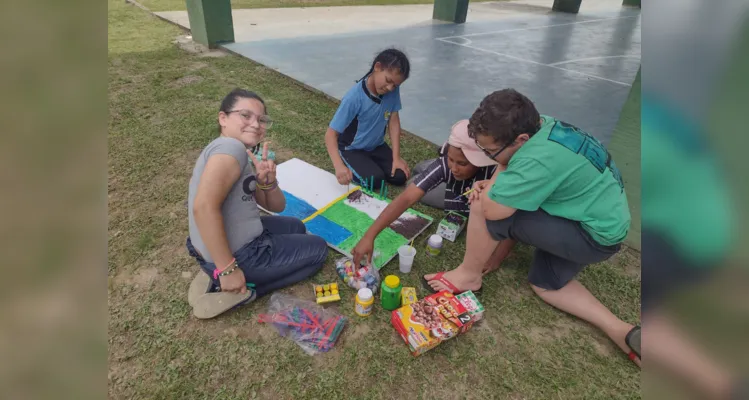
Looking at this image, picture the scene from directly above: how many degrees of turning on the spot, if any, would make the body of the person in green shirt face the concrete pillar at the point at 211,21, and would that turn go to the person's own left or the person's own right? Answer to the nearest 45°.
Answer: approximately 45° to the person's own right

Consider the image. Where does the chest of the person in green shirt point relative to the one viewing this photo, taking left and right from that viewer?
facing to the left of the viewer

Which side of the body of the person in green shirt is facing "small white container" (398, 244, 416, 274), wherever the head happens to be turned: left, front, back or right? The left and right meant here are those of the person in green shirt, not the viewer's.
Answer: front

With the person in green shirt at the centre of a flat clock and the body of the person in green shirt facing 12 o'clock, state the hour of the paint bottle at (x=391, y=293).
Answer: The paint bottle is roughly at 11 o'clock from the person in green shirt.

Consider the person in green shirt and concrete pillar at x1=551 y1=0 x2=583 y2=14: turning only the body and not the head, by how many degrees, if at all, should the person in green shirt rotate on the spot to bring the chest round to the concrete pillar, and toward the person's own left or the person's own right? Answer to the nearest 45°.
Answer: approximately 90° to the person's own right

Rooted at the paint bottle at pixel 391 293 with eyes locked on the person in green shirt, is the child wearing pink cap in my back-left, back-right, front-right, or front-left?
front-left

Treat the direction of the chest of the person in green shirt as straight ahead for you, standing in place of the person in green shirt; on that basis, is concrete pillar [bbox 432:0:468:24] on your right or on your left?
on your right

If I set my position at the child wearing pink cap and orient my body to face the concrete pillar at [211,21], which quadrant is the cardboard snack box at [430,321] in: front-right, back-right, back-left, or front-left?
back-left
